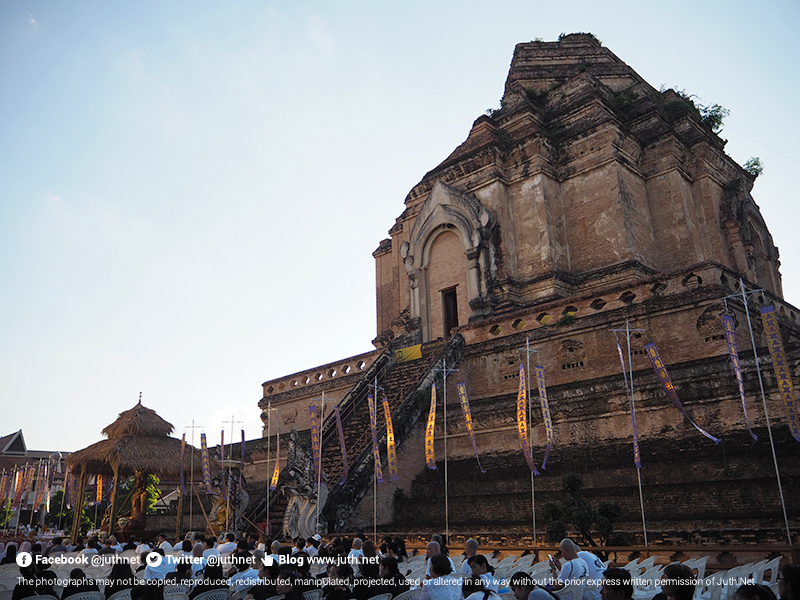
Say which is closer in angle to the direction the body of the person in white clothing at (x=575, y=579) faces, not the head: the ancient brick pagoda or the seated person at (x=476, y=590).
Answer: the ancient brick pagoda

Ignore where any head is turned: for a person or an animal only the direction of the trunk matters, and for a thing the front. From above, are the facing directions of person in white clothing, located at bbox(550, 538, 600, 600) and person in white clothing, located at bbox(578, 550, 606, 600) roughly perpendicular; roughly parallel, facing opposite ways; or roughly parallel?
roughly parallel

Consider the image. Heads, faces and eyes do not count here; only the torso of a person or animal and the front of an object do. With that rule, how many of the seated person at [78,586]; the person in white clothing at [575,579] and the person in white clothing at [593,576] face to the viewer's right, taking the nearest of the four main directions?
0

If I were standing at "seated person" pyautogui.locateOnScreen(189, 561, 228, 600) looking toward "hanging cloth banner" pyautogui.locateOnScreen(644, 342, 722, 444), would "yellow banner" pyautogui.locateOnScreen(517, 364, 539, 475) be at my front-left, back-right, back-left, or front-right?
front-left

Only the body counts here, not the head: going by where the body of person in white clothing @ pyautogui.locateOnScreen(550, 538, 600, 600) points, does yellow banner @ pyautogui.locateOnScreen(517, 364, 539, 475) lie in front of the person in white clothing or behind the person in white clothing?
in front

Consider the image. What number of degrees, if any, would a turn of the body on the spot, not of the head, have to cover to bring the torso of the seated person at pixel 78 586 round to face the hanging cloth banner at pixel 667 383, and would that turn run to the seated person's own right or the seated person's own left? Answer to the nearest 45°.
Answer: approximately 90° to the seated person's own right

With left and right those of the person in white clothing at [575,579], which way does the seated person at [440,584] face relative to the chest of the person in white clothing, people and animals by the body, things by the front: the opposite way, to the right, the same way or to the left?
the same way

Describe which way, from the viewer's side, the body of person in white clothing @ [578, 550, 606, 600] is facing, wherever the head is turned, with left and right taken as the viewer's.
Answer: facing away from the viewer and to the left of the viewer

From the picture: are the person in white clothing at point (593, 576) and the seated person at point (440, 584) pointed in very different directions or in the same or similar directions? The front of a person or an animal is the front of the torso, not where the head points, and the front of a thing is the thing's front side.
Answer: same or similar directions

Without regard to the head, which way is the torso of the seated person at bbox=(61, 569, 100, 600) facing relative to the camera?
away from the camera

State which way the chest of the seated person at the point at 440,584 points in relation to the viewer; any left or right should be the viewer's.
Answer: facing away from the viewer and to the left of the viewer

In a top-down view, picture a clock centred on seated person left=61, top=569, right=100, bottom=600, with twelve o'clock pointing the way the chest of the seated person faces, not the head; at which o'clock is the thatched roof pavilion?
The thatched roof pavilion is roughly at 12 o'clock from the seated person.

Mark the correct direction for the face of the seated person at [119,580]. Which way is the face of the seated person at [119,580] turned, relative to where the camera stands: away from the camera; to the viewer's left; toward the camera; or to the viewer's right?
away from the camera

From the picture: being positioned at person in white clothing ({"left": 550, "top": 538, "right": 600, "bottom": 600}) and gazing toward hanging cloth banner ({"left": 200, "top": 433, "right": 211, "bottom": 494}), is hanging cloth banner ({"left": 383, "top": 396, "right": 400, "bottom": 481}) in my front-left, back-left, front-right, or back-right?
front-right

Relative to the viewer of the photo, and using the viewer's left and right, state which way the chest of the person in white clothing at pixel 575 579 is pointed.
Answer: facing away from the viewer and to the left of the viewer

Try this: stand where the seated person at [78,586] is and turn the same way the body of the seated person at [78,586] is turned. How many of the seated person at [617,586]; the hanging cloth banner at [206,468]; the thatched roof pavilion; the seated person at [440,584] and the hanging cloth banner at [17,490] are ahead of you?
3

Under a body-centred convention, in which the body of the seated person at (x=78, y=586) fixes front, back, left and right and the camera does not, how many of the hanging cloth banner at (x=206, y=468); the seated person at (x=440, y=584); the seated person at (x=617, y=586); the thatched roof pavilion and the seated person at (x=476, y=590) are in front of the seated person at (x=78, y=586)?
2

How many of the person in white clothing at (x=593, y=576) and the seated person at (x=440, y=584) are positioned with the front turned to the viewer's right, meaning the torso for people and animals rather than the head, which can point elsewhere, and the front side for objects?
0

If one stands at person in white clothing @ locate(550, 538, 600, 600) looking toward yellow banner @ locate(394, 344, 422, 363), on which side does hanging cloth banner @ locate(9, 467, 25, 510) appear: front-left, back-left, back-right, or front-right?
front-left

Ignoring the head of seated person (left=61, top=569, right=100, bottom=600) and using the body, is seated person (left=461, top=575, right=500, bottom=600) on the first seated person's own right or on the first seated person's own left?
on the first seated person's own right
